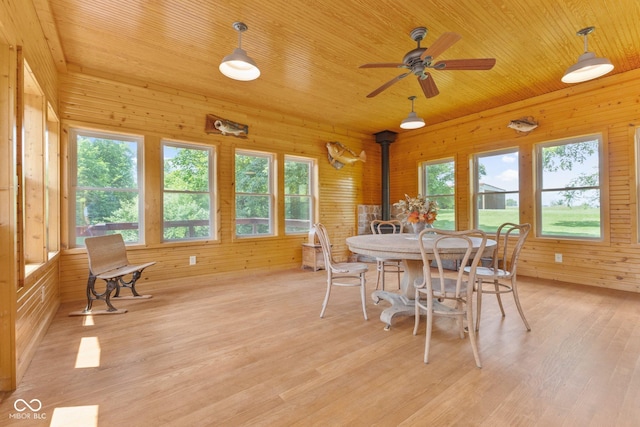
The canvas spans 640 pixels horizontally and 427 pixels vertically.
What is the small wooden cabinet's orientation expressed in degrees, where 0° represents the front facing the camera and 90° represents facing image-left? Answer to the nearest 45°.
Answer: approximately 315°

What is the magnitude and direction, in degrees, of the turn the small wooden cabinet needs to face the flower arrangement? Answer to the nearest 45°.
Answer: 0° — it already faces it

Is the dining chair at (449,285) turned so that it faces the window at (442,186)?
yes

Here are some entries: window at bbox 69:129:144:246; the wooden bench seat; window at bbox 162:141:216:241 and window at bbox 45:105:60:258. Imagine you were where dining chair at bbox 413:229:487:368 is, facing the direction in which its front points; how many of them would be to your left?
4

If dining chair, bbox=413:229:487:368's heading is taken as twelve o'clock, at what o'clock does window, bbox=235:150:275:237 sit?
The window is roughly at 10 o'clock from the dining chair.

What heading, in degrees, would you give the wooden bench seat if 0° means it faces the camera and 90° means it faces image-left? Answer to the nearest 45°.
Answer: approximately 315°

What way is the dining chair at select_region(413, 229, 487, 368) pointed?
away from the camera

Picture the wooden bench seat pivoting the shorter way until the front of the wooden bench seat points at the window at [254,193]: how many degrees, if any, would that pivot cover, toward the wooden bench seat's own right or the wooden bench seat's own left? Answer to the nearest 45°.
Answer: approximately 45° to the wooden bench seat's own left

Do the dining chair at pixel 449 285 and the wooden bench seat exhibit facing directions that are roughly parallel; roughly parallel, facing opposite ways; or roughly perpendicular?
roughly perpendicular
